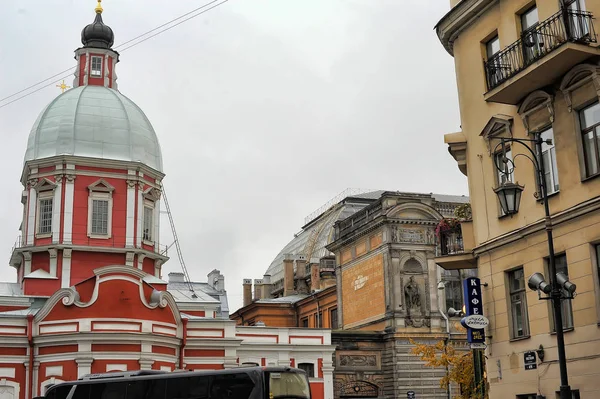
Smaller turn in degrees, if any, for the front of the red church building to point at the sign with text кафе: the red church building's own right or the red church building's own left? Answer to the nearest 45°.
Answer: approximately 45° to the red church building's own left

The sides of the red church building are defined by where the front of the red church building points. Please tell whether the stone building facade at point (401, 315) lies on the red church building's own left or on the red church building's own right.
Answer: on the red church building's own left

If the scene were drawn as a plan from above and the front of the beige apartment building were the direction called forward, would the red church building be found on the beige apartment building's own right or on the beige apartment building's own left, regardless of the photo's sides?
on the beige apartment building's own right

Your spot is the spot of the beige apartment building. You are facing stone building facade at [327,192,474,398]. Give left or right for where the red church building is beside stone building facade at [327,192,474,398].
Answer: left

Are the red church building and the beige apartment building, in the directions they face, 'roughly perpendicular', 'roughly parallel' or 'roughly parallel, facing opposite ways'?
roughly perpendicular

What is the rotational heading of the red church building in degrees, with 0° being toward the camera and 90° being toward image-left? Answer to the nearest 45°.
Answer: approximately 0°
